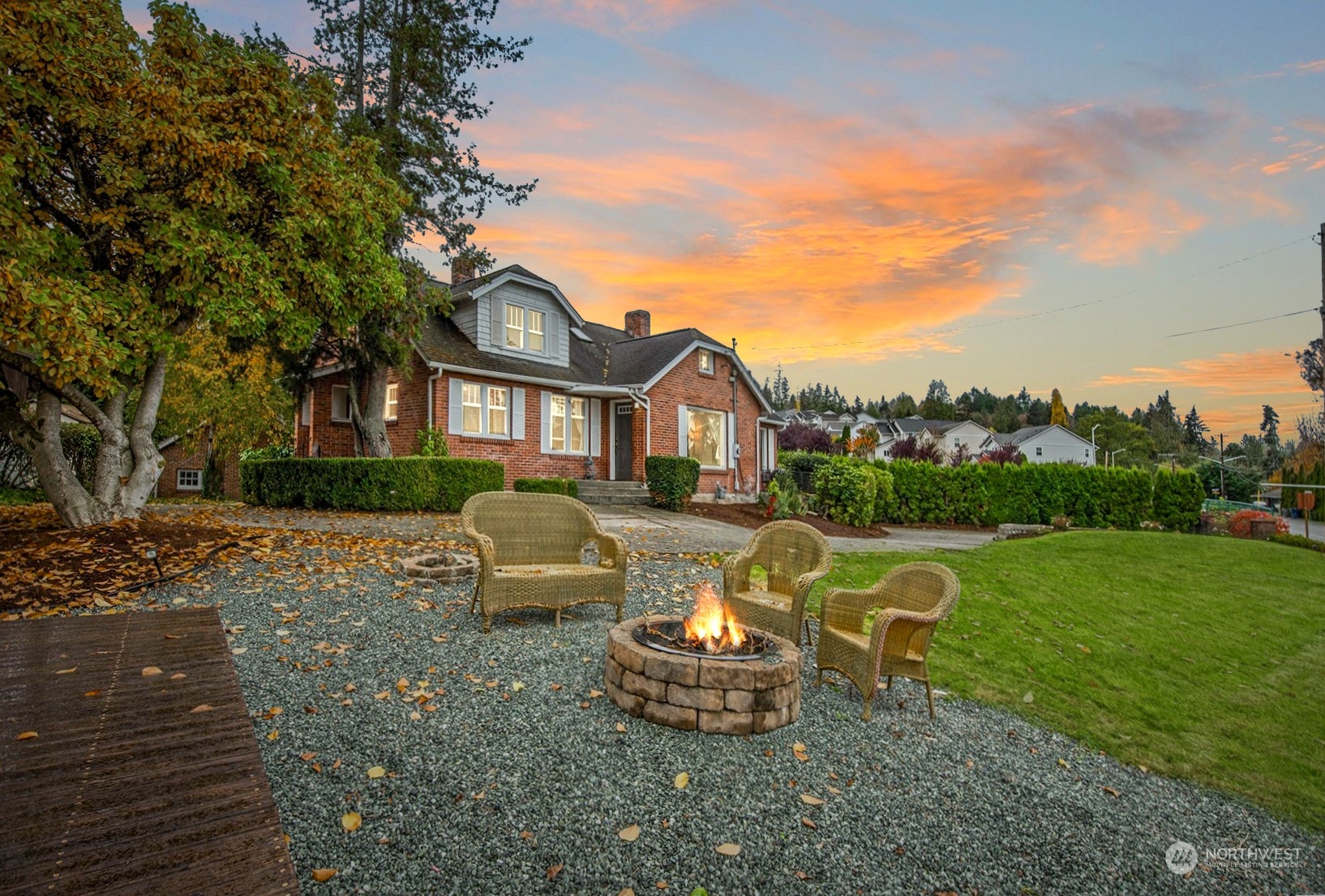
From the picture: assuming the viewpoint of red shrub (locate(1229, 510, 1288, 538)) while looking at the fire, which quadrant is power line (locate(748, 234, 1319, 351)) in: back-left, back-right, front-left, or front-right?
back-right

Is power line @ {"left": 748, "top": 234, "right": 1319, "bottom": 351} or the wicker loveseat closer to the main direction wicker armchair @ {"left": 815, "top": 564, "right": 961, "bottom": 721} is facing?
the wicker loveseat

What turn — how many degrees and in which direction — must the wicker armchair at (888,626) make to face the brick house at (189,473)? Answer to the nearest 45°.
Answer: approximately 90° to its right

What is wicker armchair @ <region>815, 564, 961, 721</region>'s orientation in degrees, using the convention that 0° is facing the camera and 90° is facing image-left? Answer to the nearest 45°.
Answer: approximately 45°

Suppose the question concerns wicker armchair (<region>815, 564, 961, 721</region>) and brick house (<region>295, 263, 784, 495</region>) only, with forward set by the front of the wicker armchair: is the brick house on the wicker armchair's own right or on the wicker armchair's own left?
on the wicker armchair's own right

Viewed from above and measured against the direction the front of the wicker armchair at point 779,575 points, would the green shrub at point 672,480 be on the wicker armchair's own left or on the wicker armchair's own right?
on the wicker armchair's own right

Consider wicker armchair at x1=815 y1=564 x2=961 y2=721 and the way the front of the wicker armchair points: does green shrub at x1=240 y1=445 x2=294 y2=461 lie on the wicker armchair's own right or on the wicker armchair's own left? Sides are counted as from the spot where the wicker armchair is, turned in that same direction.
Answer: on the wicker armchair's own right

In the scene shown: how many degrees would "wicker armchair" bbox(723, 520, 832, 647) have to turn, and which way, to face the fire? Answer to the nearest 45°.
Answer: approximately 45° to its left

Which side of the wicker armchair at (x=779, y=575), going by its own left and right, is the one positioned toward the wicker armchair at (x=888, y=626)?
left

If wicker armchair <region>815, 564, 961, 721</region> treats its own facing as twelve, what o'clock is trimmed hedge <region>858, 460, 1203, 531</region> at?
The trimmed hedge is roughly at 5 o'clock from the wicker armchair.

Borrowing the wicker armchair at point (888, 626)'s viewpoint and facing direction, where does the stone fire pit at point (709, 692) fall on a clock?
The stone fire pit is roughly at 12 o'clock from the wicker armchair.

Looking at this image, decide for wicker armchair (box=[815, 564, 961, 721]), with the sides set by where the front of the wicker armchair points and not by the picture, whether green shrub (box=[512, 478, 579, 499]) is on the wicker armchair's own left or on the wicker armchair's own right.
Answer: on the wicker armchair's own right
